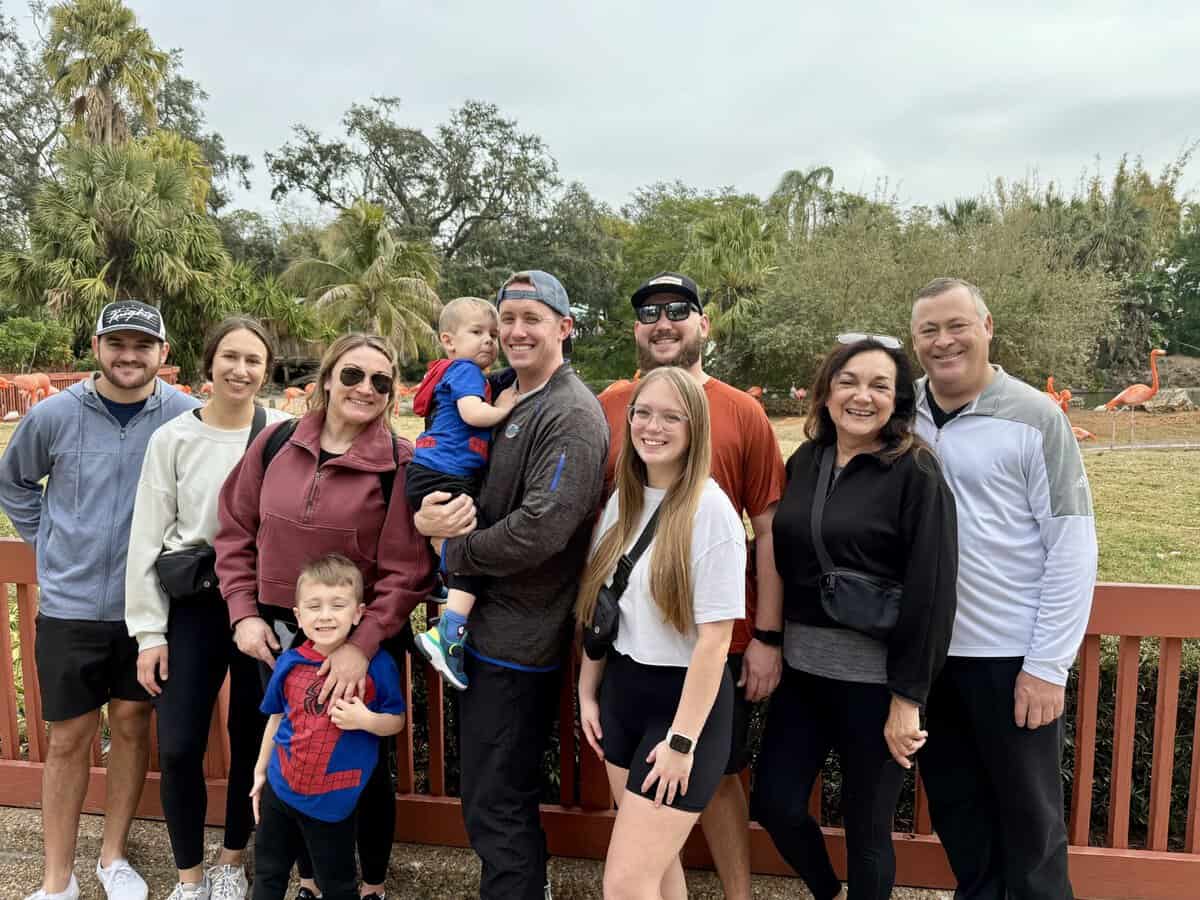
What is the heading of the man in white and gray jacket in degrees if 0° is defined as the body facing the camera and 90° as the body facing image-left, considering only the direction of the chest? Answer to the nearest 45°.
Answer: approximately 45°

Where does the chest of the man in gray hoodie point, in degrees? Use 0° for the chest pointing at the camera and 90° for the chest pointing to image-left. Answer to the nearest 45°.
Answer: approximately 0°

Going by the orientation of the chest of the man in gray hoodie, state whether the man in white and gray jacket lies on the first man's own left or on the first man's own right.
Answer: on the first man's own left

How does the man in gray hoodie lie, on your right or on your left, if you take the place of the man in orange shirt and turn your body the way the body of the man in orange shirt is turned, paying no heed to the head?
on your right

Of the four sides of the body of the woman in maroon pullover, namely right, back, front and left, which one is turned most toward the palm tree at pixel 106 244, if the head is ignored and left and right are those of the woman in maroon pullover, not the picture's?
back

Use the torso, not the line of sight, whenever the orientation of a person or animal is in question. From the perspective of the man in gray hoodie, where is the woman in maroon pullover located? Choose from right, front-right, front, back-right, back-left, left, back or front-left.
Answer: front-left

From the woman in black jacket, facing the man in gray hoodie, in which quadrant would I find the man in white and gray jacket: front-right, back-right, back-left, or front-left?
back-right

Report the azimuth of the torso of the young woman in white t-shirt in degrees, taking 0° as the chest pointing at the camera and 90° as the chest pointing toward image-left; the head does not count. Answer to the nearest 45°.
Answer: approximately 45°
